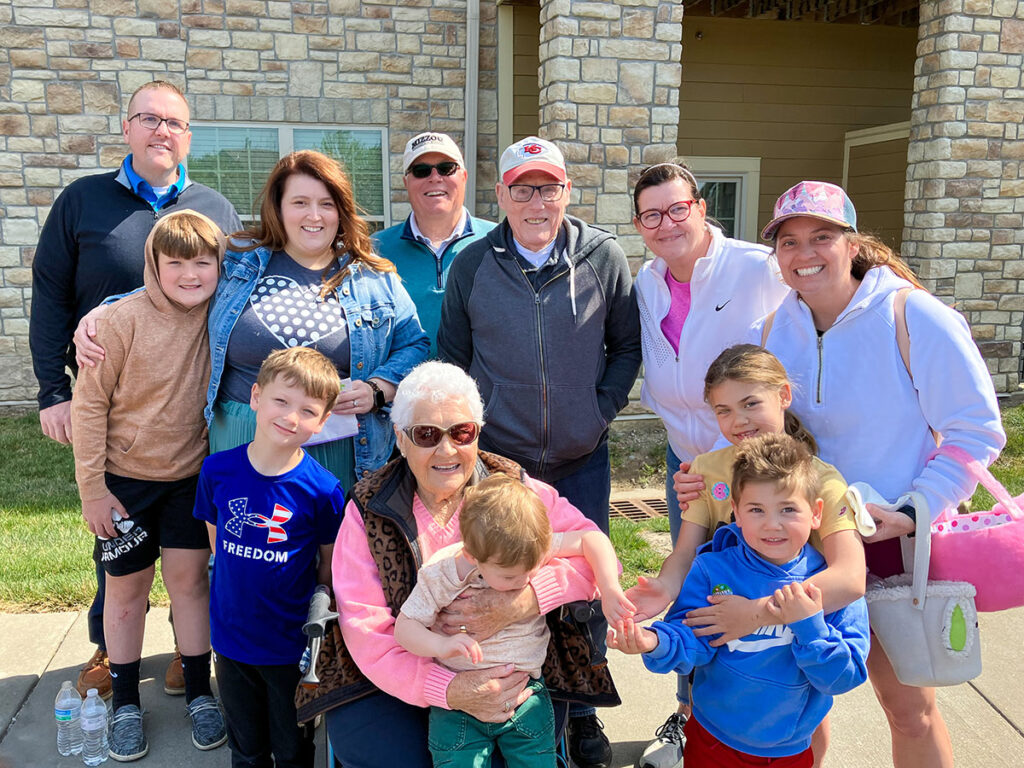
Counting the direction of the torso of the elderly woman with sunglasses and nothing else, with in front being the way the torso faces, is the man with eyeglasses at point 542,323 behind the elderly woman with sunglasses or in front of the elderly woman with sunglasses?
behind

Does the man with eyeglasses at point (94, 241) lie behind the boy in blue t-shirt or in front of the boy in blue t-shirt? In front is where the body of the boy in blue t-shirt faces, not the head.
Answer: behind

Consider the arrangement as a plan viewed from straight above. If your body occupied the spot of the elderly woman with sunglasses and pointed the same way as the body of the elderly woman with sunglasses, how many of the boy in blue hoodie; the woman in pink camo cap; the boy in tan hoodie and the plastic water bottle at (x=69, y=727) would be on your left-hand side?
2

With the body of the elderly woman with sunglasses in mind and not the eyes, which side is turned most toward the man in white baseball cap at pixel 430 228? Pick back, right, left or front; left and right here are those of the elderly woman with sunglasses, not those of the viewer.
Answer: back

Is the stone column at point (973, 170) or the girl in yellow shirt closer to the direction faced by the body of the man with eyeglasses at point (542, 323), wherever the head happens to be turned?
the girl in yellow shirt

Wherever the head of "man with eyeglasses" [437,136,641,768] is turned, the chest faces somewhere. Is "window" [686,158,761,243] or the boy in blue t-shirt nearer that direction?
the boy in blue t-shirt

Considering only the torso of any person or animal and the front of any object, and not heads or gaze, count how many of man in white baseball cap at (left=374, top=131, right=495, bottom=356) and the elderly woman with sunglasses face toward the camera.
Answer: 2
